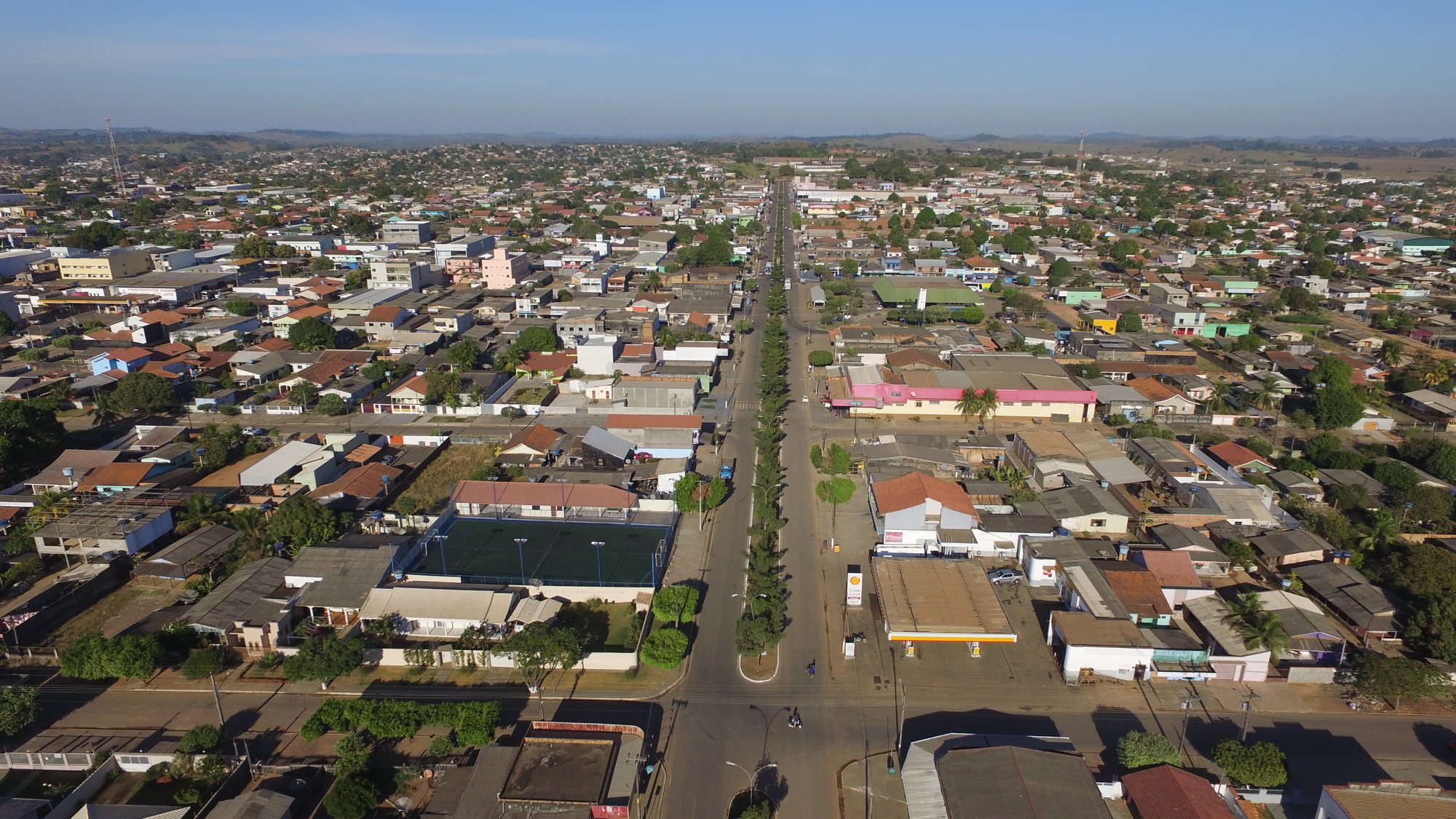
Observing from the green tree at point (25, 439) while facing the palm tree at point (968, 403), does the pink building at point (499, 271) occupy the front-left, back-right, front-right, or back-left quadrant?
front-left

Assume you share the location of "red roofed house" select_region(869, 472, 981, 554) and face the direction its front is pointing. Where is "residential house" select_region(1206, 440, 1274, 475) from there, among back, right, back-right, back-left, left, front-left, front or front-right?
back-left

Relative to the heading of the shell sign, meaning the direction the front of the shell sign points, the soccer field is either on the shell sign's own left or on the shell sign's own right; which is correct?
on the shell sign's own right

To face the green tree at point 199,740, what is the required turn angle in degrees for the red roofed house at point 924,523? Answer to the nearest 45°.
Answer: approximately 45° to its right

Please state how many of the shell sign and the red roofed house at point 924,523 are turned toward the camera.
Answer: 2

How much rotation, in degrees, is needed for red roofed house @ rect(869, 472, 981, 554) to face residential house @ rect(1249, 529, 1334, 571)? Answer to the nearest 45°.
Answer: approximately 90° to its left

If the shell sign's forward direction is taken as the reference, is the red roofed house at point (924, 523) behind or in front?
behind

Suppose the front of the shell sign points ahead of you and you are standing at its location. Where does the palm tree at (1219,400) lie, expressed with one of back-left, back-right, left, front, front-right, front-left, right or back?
back-left

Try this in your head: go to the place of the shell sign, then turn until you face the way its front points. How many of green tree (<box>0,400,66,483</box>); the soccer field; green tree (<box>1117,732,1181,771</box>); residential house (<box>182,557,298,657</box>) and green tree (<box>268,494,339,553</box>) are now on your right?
4

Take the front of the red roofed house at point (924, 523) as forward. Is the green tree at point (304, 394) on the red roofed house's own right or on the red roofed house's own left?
on the red roofed house's own right

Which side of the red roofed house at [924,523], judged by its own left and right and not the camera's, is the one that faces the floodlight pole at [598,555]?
right

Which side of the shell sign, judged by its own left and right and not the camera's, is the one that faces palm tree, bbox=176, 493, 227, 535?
right

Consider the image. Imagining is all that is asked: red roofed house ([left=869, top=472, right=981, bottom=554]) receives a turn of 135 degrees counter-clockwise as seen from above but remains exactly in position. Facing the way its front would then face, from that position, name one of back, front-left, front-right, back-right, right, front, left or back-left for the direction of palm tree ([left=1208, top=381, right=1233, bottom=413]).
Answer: front

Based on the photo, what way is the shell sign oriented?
toward the camera

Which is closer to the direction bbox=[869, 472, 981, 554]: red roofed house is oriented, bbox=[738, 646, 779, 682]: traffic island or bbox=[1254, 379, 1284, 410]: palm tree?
the traffic island
